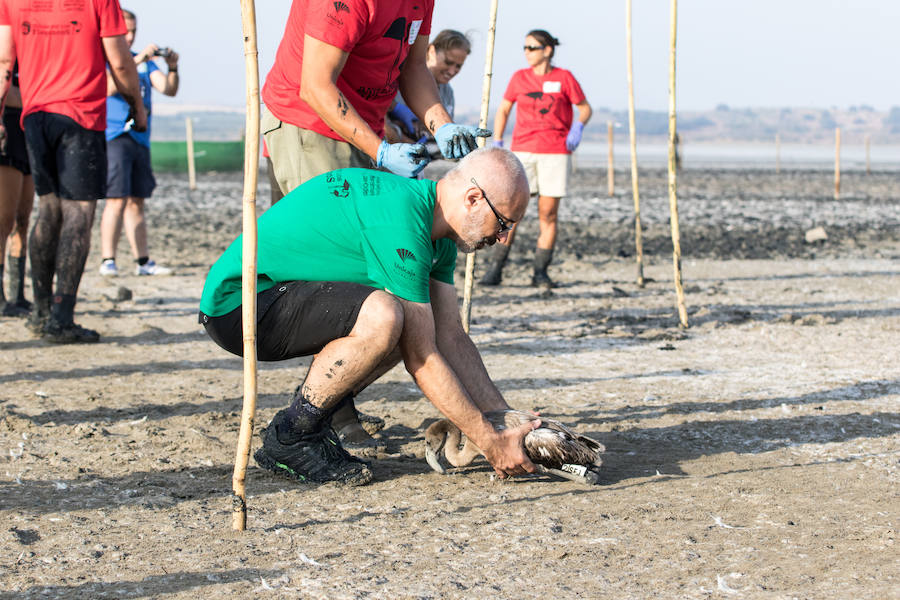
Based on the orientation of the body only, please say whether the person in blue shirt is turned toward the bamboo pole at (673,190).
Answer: yes

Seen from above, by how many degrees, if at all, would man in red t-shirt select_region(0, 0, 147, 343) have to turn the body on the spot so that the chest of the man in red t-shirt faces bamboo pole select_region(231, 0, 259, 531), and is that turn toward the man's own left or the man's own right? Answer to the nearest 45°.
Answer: approximately 135° to the man's own right

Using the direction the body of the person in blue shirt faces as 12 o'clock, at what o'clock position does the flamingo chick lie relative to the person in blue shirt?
The flamingo chick is roughly at 1 o'clock from the person in blue shirt.

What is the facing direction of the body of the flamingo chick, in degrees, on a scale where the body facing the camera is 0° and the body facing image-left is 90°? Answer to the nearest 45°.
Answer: approximately 90°

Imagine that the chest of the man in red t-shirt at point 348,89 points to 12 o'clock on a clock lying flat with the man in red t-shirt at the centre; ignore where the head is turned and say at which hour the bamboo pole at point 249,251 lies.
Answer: The bamboo pole is roughly at 2 o'clock from the man in red t-shirt.

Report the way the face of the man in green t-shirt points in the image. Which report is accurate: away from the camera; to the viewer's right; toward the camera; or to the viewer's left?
to the viewer's right

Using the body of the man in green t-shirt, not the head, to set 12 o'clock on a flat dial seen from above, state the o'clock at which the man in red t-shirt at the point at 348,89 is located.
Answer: The man in red t-shirt is roughly at 9 o'clock from the man in green t-shirt.

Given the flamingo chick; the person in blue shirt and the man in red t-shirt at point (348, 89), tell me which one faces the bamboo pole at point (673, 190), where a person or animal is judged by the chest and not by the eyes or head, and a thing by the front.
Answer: the person in blue shirt

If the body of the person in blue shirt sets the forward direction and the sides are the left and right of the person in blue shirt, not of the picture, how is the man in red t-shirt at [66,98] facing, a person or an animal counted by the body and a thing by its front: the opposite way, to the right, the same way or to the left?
to the left

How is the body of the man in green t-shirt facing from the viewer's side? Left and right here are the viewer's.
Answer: facing to the right of the viewer

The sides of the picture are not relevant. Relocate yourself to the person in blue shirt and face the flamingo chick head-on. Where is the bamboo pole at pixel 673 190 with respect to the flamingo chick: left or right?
left
